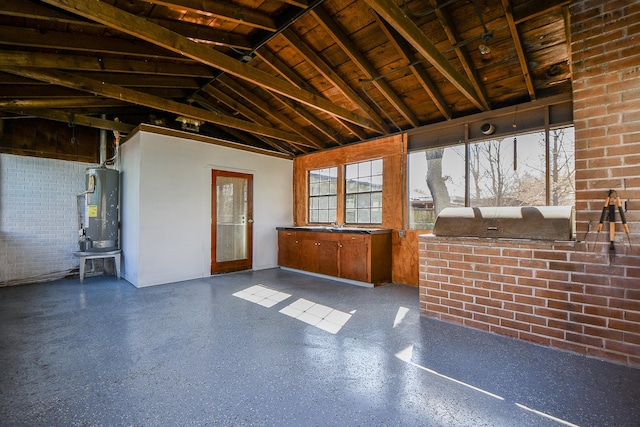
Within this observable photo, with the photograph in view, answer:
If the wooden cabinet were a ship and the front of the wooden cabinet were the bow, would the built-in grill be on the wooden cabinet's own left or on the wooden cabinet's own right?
on the wooden cabinet's own left

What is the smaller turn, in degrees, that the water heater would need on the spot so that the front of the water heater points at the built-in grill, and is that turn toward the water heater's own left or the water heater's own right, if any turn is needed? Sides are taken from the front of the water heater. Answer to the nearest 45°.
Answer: approximately 90° to the water heater's own left

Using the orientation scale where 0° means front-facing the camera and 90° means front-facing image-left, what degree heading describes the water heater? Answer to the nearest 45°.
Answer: approximately 45°

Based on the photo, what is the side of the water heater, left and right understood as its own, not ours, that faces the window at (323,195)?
left

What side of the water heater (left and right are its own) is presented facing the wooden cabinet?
left

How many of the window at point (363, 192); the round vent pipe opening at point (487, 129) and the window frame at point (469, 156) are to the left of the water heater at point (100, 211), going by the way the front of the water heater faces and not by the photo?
3

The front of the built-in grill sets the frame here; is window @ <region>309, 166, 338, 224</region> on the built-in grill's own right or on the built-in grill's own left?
on the built-in grill's own right

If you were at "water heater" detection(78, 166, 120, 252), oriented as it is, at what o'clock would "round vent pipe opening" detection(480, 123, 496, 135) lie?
The round vent pipe opening is roughly at 9 o'clock from the water heater.
